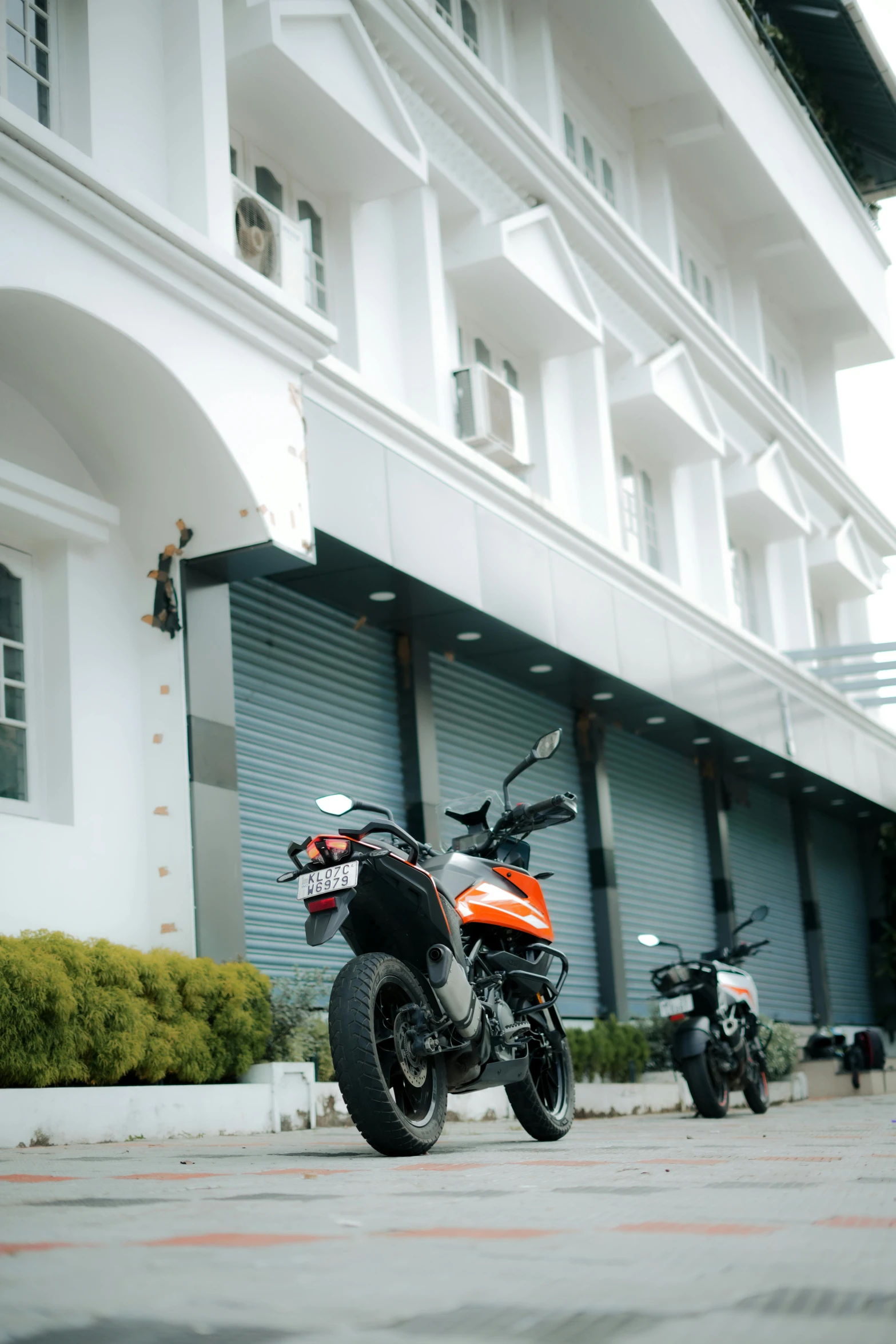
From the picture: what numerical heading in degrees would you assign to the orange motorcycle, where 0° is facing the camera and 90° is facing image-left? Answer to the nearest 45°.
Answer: approximately 225°

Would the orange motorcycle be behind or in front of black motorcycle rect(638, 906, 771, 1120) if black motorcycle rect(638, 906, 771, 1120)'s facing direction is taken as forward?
behind

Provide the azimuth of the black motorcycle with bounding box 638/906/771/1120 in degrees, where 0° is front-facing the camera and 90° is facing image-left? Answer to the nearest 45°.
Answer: approximately 225°

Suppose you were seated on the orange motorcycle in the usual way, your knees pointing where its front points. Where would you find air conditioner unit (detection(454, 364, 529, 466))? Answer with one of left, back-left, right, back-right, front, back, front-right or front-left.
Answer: front-left

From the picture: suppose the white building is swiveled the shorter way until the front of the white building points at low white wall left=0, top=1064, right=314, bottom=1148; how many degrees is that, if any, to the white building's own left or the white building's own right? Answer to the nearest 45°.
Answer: approximately 45° to the white building's own right

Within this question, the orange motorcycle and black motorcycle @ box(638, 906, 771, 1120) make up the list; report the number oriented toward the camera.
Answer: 0

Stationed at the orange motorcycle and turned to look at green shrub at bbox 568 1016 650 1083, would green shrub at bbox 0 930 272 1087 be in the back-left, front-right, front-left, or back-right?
front-left

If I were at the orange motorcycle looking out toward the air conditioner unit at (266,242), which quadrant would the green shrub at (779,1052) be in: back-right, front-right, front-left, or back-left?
front-right

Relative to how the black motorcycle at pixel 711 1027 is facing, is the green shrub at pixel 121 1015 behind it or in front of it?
behind

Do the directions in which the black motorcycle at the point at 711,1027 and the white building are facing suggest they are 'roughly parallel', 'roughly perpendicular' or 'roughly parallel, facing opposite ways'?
roughly perpendicular
